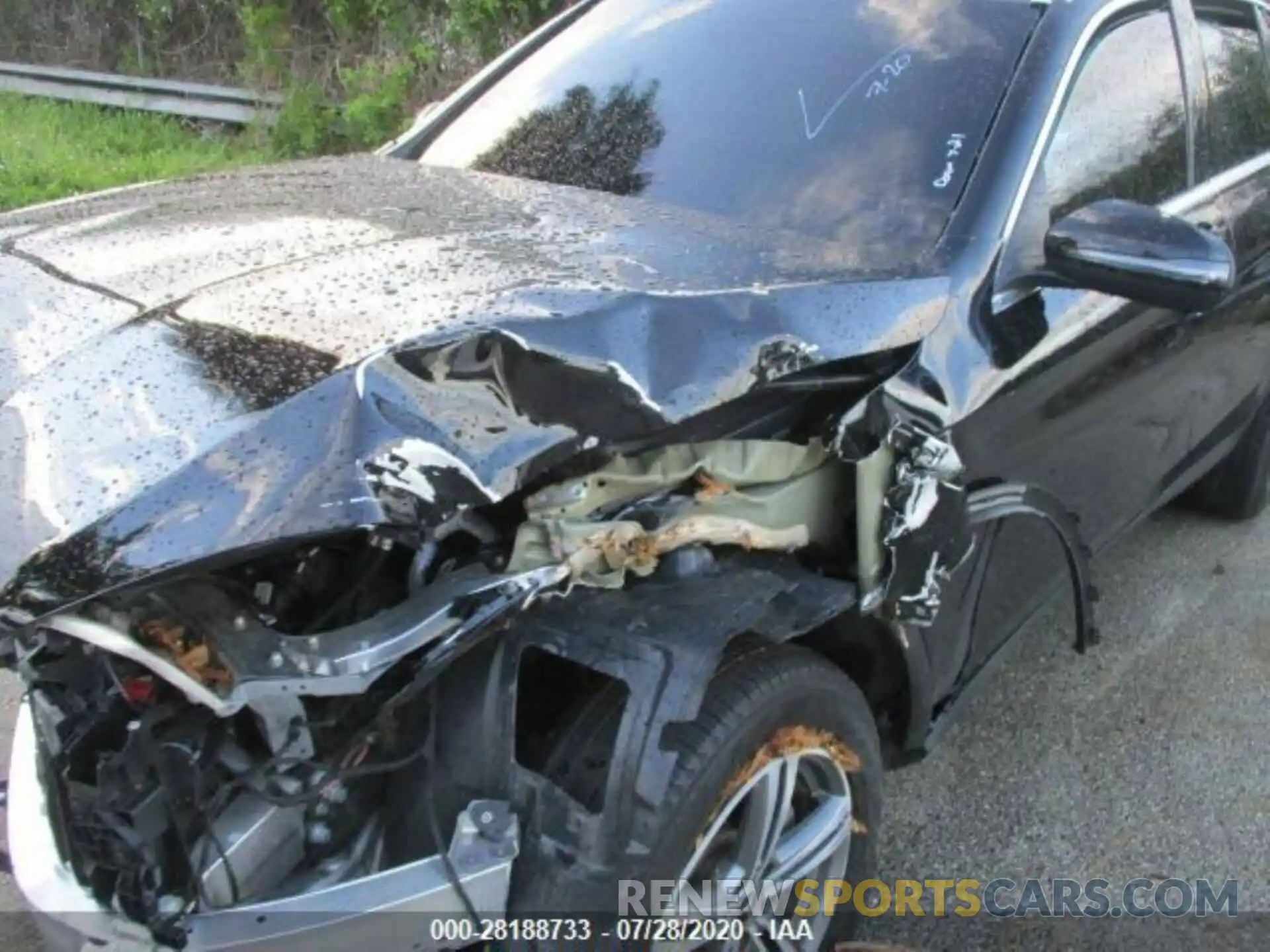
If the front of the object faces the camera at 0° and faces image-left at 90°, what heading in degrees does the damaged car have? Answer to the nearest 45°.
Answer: approximately 45°

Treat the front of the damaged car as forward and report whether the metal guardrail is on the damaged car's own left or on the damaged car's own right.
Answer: on the damaged car's own right
